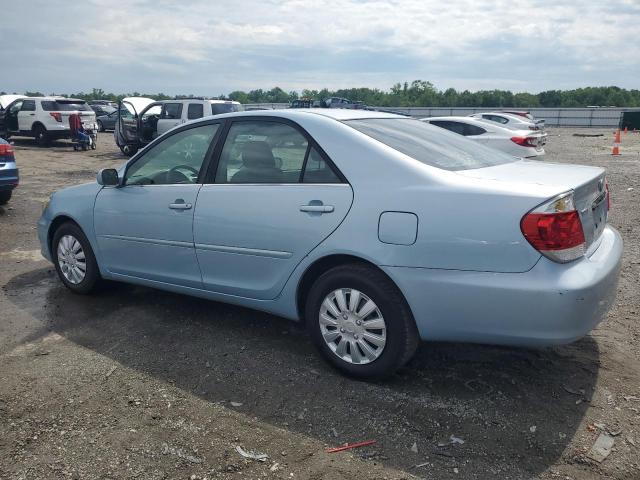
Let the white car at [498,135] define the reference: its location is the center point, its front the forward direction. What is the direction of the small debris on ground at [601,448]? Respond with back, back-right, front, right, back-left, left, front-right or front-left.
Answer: back-left

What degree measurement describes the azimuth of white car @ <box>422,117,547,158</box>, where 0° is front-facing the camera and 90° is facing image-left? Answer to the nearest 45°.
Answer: approximately 135°

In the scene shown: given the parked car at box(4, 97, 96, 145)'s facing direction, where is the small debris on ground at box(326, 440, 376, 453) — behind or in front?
behind

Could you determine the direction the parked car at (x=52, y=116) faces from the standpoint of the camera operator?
facing away from the viewer and to the left of the viewer

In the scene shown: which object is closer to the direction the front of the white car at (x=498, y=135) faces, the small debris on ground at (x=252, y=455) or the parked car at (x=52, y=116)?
the parked car

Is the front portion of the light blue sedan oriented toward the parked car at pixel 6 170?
yes

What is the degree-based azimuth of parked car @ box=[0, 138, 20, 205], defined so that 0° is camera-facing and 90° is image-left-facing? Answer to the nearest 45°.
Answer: approximately 135°

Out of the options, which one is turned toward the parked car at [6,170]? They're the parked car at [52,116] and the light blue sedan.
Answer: the light blue sedan

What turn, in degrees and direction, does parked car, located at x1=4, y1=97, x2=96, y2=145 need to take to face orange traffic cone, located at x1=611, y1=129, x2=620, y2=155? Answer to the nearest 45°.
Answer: approximately 180°

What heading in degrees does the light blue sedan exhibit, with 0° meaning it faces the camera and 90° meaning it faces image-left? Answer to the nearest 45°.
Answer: approximately 135°
